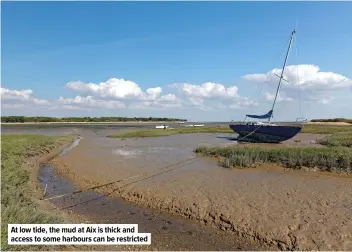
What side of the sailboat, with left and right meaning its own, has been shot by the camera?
right
